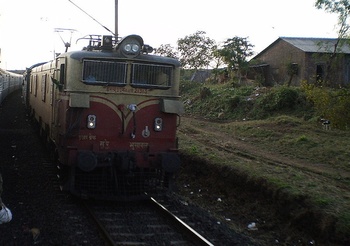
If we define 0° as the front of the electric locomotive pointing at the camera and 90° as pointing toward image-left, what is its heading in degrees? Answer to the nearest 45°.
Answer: approximately 0°

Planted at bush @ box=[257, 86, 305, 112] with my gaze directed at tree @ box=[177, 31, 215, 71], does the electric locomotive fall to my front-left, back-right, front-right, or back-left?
back-left

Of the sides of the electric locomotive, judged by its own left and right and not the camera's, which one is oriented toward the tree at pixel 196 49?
back

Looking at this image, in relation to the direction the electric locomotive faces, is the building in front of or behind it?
behind

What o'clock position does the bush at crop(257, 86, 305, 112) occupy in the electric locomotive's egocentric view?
The bush is roughly at 7 o'clock from the electric locomotive.

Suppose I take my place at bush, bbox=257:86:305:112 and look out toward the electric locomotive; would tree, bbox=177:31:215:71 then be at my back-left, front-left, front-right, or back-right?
back-right

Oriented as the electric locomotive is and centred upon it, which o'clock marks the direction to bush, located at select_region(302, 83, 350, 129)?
The bush is roughly at 8 o'clock from the electric locomotive.
